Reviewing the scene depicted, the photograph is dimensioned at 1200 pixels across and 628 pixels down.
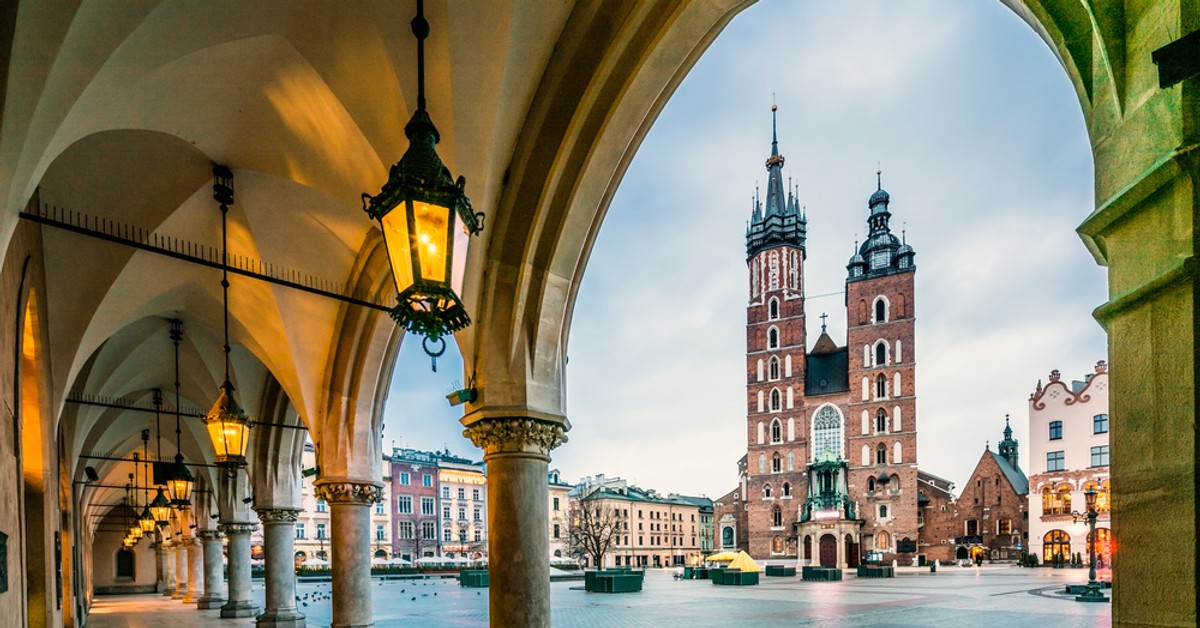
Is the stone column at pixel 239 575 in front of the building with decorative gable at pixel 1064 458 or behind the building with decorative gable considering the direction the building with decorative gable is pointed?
in front

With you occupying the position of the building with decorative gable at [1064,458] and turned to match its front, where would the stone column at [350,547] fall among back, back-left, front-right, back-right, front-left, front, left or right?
front-left

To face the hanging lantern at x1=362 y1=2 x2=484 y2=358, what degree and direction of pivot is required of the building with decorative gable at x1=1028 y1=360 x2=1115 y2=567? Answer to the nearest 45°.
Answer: approximately 45° to its left

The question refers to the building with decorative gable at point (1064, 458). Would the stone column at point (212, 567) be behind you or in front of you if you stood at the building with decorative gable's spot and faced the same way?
in front

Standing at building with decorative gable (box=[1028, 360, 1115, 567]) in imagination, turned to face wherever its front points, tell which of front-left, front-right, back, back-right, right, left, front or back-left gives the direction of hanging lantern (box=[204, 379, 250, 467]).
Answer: front-left

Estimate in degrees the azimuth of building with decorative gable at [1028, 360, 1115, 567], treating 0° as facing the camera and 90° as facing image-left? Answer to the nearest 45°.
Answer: approximately 45°
